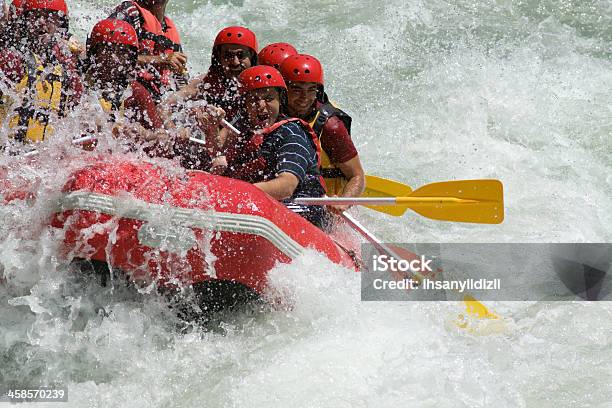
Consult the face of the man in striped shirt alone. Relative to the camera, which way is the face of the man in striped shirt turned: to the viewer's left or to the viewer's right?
to the viewer's left

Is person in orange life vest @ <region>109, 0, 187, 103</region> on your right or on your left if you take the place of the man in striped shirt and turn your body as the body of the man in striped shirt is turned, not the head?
on your right

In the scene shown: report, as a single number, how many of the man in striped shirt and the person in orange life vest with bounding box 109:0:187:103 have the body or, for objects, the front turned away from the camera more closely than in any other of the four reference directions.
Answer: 0

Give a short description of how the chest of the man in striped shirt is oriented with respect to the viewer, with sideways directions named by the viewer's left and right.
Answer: facing the viewer and to the left of the viewer
